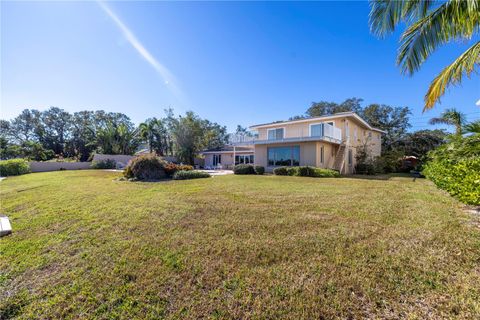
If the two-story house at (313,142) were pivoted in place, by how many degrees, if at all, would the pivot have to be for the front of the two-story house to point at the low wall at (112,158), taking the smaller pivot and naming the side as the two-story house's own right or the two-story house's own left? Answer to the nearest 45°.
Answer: approximately 45° to the two-story house's own right

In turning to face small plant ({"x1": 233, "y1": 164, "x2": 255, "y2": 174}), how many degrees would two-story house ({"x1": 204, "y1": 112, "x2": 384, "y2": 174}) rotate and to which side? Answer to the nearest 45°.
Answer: approximately 45° to its right

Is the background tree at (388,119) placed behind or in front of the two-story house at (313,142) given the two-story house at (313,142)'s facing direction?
behind

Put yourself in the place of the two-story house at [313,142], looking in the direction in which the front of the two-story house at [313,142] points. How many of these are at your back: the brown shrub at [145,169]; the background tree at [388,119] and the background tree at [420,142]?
2

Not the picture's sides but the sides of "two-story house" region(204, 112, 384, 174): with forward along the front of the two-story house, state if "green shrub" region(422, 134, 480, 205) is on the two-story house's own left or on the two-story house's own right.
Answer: on the two-story house's own left

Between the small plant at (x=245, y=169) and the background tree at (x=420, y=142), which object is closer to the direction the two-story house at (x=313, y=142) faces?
the small plant

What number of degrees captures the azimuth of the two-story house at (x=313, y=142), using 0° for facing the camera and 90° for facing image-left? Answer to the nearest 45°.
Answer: approximately 45°

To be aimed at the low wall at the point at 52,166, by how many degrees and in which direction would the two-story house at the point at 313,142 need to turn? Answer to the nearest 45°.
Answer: approximately 45° to its right

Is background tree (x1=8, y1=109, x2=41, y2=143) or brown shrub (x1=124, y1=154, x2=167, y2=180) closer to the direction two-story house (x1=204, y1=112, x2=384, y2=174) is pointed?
the brown shrub

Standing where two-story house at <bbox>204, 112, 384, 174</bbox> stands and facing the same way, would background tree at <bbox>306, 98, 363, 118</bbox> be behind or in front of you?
behind

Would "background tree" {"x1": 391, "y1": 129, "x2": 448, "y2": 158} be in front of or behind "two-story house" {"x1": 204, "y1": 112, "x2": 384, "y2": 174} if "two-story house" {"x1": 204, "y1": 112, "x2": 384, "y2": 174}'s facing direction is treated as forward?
behind
